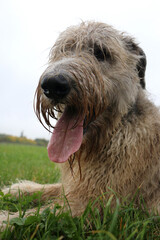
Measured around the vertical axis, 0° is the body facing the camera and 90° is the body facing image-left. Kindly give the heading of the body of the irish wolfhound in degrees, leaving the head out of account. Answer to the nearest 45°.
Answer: approximately 45°
